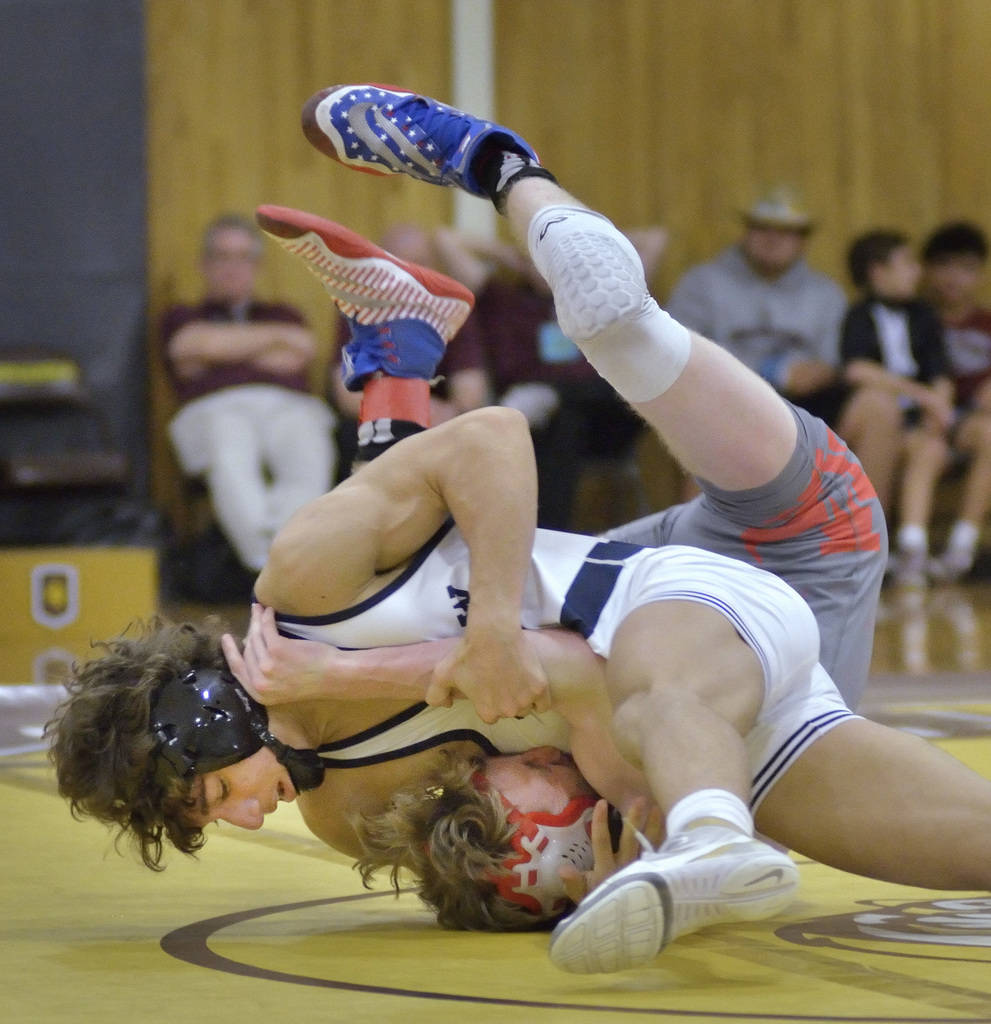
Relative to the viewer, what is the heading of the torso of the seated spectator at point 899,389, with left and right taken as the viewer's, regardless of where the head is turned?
facing the viewer

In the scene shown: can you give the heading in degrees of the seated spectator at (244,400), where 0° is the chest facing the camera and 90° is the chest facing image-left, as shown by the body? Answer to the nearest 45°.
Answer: approximately 0°

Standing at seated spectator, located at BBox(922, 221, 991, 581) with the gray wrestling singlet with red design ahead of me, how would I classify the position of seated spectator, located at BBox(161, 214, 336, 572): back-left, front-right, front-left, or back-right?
front-right

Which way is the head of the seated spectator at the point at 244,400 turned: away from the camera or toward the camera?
toward the camera

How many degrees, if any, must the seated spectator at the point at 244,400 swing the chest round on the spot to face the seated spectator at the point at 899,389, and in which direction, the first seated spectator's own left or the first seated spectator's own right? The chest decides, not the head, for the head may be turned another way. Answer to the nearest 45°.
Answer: approximately 90° to the first seated spectator's own left

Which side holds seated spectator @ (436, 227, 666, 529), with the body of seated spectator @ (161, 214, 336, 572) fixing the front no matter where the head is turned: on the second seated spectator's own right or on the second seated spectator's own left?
on the second seated spectator's own left

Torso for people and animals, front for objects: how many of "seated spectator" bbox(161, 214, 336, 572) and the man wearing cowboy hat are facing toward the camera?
2

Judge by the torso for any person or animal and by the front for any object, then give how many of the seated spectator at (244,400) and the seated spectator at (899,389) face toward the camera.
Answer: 2

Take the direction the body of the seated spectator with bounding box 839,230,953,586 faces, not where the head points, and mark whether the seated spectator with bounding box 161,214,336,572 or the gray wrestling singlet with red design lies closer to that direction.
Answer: the gray wrestling singlet with red design

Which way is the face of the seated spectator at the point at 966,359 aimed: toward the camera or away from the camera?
toward the camera

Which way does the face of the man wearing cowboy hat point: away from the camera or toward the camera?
toward the camera
